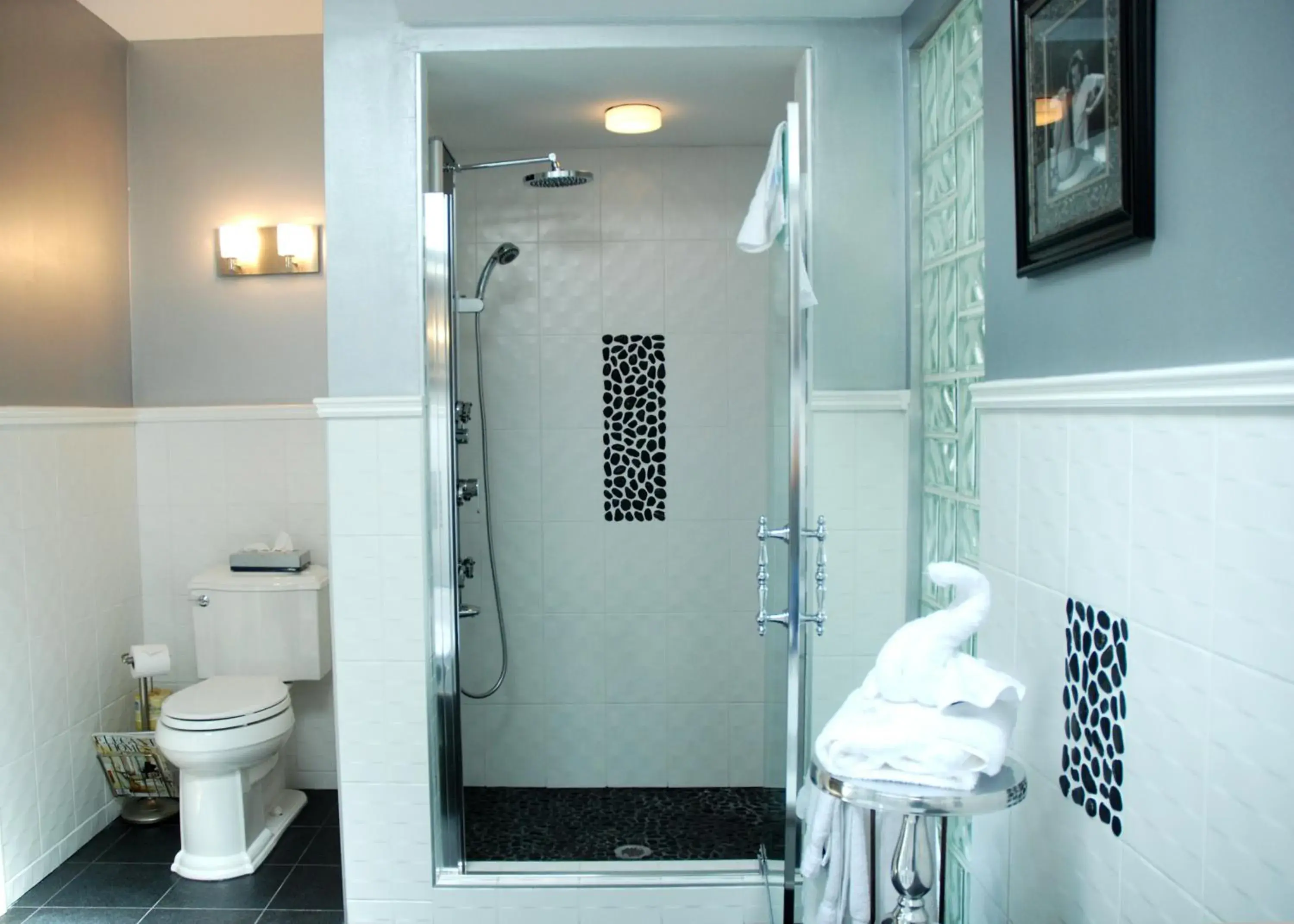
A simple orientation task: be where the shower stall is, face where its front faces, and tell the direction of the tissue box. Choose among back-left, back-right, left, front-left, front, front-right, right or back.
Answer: right

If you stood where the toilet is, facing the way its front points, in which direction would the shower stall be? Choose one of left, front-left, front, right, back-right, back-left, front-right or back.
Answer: back-left

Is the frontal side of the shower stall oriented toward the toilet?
no

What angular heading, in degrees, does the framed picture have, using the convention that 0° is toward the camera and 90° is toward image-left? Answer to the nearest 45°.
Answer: approximately 45°

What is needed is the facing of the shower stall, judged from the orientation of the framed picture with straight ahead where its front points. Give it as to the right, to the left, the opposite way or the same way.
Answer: to the left

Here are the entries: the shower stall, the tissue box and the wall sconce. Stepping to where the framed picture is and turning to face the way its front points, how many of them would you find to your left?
0

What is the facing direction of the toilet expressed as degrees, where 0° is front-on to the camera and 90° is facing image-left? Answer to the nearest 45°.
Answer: approximately 45°

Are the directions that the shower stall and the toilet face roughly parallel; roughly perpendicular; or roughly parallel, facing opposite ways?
roughly parallel

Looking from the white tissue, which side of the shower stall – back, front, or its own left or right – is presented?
right

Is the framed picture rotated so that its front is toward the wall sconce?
no

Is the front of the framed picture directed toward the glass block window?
no

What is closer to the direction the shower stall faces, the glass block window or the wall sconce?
the glass block window

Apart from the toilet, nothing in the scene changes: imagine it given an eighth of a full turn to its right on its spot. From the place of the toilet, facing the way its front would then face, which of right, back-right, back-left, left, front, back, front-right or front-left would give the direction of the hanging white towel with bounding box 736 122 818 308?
back-left

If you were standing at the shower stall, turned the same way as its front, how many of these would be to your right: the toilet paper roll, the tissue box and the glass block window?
2

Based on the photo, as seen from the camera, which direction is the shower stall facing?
toward the camera

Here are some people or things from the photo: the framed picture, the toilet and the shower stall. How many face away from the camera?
0
